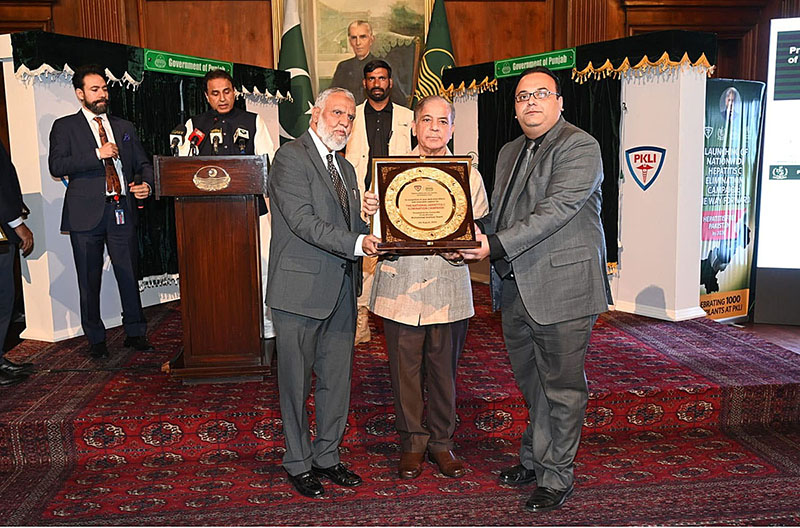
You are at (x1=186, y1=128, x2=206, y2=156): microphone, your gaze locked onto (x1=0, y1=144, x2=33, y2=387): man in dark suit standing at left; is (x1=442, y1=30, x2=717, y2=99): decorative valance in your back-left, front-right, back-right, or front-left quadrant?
back-right

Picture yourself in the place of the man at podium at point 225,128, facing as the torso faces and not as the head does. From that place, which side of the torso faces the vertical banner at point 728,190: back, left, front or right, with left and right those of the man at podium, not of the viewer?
left

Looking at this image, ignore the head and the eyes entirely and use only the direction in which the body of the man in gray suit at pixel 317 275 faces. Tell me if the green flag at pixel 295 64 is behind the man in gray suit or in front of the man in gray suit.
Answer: behind

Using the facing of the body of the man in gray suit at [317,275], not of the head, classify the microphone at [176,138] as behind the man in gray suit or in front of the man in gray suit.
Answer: behind

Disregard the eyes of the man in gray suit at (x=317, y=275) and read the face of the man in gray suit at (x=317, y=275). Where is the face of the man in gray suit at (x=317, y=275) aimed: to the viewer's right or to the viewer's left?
to the viewer's right

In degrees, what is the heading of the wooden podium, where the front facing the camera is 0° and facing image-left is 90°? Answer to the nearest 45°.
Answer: approximately 0°

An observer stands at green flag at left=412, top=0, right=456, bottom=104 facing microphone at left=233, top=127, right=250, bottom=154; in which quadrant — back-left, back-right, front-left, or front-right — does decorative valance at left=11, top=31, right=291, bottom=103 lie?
front-right

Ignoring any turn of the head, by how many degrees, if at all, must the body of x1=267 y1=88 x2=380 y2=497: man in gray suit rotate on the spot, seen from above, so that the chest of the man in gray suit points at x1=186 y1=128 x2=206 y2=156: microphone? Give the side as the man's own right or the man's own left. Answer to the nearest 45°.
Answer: approximately 180°

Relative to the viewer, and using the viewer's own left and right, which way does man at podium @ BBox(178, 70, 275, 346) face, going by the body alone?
facing the viewer

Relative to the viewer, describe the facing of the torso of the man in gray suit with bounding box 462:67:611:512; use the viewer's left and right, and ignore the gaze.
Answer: facing the viewer and to the left of the viewer

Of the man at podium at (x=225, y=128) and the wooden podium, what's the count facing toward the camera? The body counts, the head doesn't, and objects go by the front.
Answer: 2

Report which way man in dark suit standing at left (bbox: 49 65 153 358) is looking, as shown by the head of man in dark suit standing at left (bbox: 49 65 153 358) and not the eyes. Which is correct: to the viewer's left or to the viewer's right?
to the viewer's right
